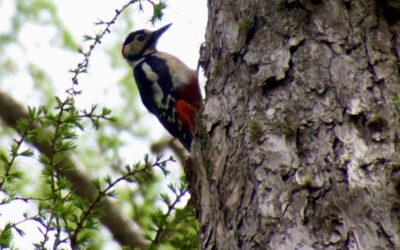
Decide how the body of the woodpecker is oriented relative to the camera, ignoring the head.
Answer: to the viewer's right
